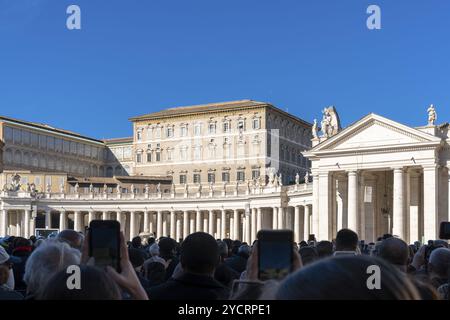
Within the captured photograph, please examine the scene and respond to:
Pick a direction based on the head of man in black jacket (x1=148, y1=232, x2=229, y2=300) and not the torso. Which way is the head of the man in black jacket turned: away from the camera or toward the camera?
away from the camera

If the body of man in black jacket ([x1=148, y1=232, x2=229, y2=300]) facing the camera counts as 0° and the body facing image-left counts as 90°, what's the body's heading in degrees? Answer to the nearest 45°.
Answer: approximately 180°
